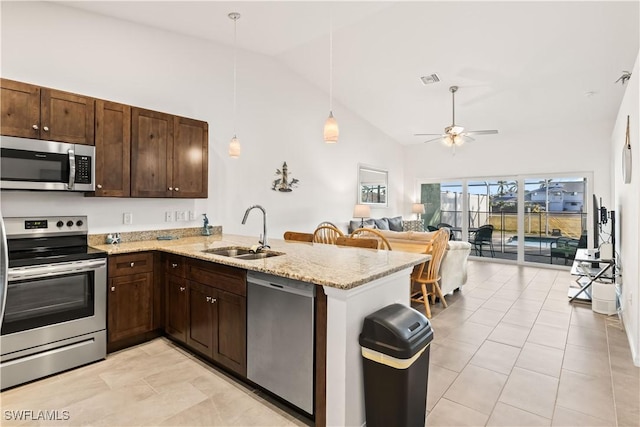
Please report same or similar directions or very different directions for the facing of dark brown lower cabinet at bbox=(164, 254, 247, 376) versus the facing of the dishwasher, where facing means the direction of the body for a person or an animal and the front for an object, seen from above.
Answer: same or similar directions

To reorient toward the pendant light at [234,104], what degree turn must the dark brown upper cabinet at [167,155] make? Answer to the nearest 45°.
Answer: approximately 45° to its left

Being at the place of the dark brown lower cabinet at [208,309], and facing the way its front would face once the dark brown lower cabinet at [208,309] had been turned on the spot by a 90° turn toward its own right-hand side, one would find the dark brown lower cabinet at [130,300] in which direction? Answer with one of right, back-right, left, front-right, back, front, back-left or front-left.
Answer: front

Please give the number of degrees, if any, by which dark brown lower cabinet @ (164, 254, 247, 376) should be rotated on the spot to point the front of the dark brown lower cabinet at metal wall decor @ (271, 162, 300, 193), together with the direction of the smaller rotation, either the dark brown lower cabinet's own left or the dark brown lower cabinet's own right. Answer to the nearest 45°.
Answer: approximately 180°

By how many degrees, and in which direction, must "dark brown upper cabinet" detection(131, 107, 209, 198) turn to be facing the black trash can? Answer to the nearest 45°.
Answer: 0° — it already faces it

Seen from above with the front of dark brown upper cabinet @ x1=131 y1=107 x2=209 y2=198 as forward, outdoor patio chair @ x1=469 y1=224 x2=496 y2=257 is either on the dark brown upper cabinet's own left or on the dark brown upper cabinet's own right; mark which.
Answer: on the dark brown upper cabinet's own left

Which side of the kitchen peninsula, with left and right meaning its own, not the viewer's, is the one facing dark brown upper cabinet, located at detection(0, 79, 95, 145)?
right

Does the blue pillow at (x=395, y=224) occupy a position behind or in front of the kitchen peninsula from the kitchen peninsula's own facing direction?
behind

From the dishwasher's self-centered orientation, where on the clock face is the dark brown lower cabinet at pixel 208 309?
The dark brown lower cabinet is roughly at 3 o'clock from the dishwasher.

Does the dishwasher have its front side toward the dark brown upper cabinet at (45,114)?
no

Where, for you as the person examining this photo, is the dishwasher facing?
facing the viewer and to the left of the viewer

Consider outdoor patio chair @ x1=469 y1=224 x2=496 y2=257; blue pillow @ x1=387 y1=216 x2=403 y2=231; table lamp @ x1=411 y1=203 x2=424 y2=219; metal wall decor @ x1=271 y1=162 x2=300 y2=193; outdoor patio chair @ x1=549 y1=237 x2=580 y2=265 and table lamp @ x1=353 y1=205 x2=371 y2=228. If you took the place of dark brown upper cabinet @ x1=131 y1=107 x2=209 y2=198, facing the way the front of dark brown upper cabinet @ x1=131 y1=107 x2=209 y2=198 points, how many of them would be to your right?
0

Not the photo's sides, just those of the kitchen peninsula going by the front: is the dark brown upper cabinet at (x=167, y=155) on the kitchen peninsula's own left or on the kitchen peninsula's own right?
on the kitchen peninsula's own right

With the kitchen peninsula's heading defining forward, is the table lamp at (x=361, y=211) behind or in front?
behind

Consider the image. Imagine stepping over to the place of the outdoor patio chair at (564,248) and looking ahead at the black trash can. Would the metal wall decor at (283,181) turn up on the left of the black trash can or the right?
right

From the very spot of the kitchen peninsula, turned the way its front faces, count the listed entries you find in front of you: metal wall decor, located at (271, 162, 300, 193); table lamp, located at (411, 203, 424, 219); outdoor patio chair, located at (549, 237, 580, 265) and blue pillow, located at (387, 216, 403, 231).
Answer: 0

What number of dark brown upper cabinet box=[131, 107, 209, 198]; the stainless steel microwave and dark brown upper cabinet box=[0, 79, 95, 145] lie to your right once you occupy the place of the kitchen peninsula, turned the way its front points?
3

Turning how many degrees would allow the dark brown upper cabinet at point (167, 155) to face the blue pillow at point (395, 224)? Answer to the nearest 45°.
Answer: approximately 90° to its left

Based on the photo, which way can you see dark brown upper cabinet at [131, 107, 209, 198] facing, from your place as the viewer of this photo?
facing the viewer and to the right of the viewer

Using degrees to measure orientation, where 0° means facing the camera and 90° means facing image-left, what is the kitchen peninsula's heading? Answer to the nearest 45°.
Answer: approximately 45°
